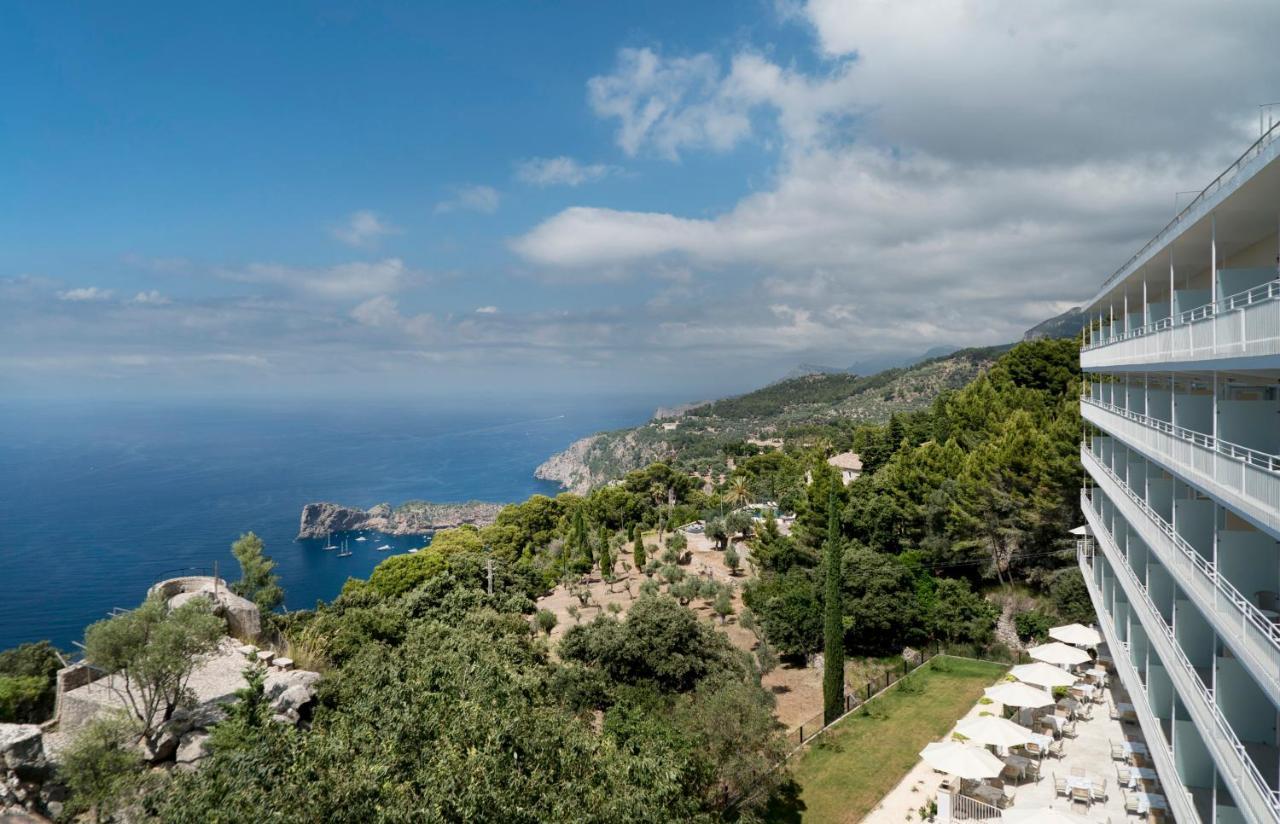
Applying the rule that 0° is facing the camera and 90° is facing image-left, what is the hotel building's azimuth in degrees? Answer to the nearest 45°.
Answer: approximately 90°

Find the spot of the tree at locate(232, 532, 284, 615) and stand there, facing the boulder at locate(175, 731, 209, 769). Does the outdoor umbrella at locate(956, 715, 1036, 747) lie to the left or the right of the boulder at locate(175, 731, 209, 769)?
left

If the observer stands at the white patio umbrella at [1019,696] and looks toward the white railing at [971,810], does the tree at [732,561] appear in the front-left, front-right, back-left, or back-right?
back-right

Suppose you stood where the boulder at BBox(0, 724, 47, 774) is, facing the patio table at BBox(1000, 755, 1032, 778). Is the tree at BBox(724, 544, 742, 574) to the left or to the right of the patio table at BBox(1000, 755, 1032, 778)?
left

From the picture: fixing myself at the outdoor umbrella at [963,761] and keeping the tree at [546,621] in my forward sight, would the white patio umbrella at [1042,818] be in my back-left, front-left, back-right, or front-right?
back-left

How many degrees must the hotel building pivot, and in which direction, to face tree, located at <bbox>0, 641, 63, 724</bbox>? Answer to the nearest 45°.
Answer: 0° — it already faces it
